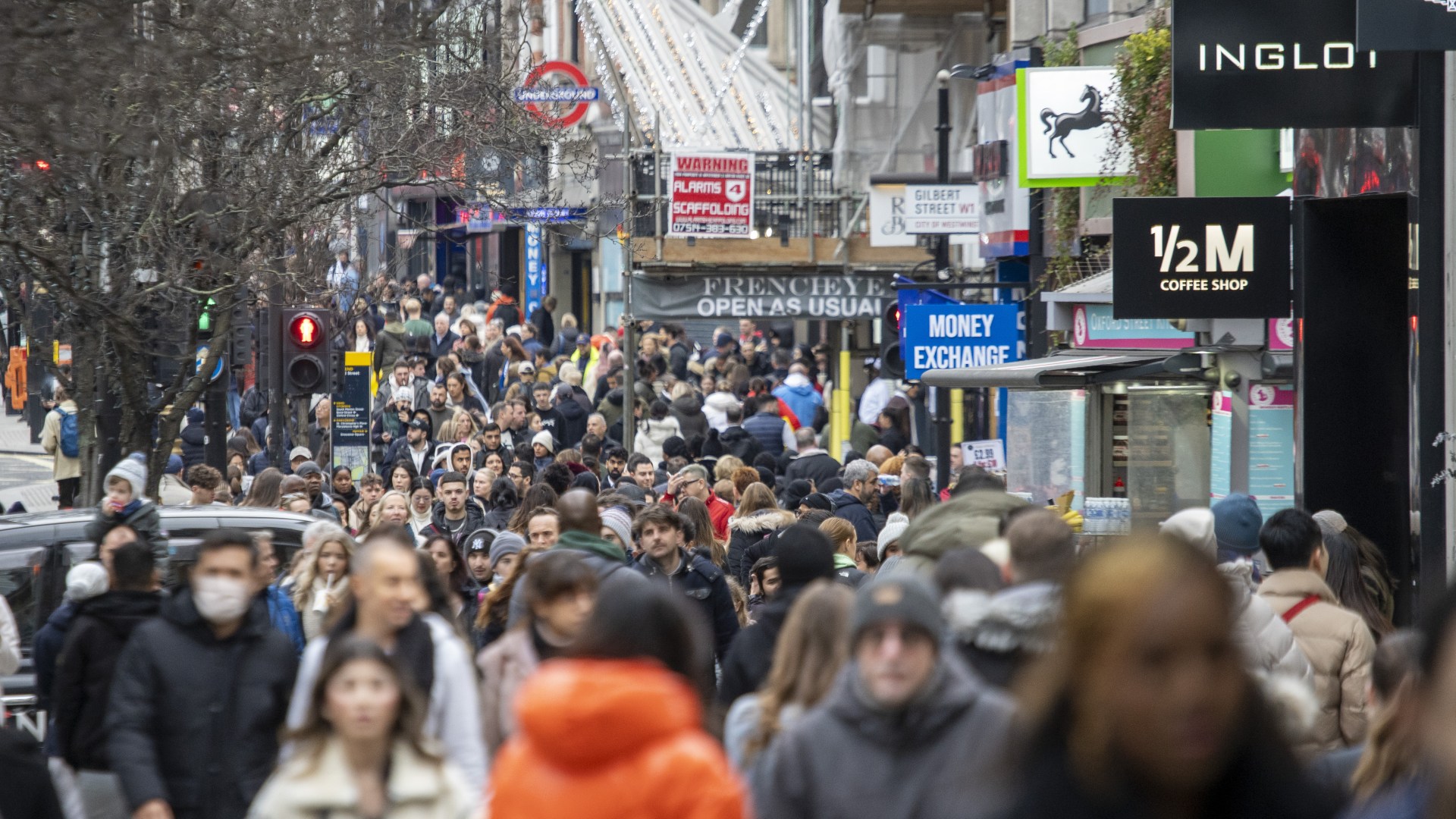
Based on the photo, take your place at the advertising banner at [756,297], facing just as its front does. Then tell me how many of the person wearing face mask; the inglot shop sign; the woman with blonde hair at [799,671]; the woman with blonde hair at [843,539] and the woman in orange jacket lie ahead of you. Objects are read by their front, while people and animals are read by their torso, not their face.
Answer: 5

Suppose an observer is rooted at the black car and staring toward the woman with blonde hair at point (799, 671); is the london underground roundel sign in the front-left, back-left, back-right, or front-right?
back-left

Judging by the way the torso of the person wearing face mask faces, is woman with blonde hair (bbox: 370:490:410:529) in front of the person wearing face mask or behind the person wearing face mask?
behind

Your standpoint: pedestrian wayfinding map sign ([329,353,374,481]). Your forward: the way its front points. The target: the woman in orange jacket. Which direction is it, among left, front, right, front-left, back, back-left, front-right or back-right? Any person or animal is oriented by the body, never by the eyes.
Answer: front

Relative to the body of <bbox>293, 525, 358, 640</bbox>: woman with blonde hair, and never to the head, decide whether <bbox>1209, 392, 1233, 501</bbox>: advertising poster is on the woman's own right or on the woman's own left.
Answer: on the woman's own left

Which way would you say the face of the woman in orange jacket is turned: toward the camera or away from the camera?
away from the camera

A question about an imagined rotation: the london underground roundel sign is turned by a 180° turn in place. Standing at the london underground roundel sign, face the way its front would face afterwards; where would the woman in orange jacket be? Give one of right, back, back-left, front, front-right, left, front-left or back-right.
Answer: back

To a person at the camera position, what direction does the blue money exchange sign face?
facing the viewer

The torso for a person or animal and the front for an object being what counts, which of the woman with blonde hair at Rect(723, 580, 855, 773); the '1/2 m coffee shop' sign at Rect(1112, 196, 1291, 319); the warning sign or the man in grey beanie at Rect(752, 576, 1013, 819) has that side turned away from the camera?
the woman with blonde hair

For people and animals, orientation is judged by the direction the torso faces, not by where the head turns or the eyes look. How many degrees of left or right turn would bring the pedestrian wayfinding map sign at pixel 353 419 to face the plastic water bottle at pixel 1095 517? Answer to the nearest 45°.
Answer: approximately 45° to its left

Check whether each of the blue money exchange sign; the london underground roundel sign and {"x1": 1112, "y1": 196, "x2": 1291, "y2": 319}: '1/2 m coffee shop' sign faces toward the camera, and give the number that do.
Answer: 3

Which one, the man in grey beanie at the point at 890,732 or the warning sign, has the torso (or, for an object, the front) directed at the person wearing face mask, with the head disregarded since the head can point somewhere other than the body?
the warning sign

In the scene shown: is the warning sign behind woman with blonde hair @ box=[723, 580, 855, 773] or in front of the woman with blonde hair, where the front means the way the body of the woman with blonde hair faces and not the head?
in front

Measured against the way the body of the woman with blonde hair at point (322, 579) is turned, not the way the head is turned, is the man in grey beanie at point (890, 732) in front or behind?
in front

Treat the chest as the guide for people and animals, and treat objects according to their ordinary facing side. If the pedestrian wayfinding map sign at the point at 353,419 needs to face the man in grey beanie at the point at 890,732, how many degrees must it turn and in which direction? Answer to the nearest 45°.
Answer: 0° — it already faces them

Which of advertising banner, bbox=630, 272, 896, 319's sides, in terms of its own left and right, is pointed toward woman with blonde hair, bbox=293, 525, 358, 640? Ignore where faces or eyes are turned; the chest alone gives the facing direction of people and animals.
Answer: front

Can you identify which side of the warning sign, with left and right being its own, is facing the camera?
front
